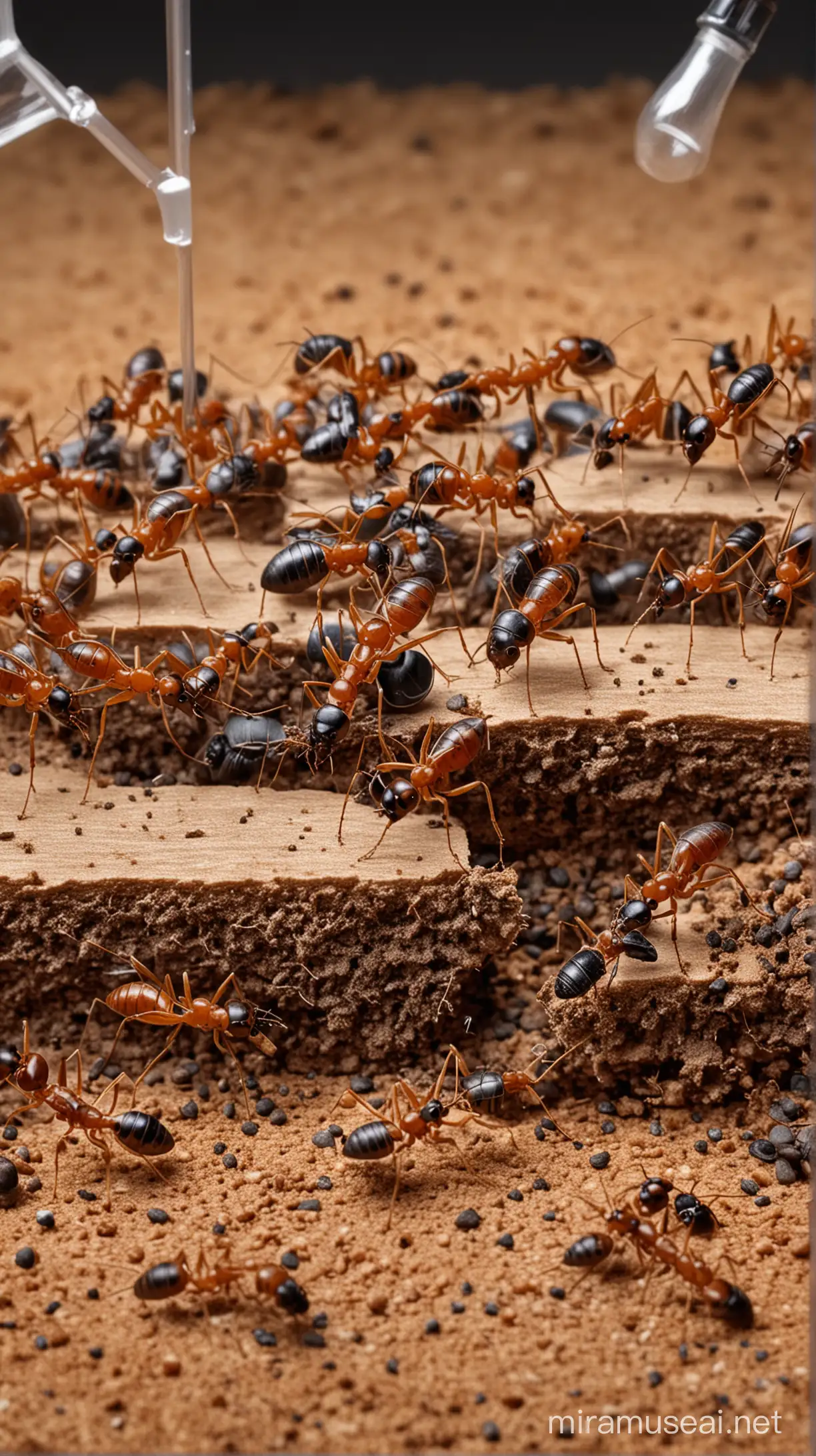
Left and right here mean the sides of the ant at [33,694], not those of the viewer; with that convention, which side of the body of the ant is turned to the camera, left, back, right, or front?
right

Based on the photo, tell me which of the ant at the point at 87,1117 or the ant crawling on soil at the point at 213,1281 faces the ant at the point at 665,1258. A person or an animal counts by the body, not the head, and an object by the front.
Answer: the ant crawling on soil

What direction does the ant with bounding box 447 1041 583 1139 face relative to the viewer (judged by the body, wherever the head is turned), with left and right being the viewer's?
facing to the right of the viewer

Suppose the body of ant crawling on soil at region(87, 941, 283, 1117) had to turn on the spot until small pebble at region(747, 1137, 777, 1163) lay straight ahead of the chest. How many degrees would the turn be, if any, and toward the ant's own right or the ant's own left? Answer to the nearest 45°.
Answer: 0° — it already faces it

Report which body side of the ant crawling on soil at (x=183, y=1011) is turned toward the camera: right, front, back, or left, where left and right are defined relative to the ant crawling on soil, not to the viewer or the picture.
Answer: right

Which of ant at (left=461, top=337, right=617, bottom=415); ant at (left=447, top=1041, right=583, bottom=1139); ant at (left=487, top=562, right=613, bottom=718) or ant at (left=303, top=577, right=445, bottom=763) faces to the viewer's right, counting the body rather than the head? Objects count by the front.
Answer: ant at (left=447, top=1041, right=583, bottom=1139)

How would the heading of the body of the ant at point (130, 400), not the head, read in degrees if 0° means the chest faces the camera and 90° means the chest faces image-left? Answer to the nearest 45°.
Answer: approximately 45°

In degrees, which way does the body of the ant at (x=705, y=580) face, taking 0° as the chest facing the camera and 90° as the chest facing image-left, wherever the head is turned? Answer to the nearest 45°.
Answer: approximately 45°

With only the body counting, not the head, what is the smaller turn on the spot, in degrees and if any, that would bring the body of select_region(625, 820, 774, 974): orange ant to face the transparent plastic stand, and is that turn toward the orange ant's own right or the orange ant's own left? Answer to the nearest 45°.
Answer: approximately 90° to the orange ant's own right

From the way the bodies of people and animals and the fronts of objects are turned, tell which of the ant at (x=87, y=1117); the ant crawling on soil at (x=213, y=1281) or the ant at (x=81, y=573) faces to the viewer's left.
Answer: the ant at (x=87, y=1117)

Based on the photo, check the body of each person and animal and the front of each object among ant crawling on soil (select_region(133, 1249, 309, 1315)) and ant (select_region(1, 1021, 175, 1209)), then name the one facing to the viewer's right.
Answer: the ant crawling on soil

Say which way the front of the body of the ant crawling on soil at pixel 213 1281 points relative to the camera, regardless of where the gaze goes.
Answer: to the viewer's right

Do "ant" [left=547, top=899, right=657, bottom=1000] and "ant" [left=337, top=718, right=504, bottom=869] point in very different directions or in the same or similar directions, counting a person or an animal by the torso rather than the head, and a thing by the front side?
very different directions

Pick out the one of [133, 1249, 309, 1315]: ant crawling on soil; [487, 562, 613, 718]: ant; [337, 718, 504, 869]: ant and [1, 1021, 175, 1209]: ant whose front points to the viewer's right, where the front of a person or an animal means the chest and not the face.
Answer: the ant crawling on soil
